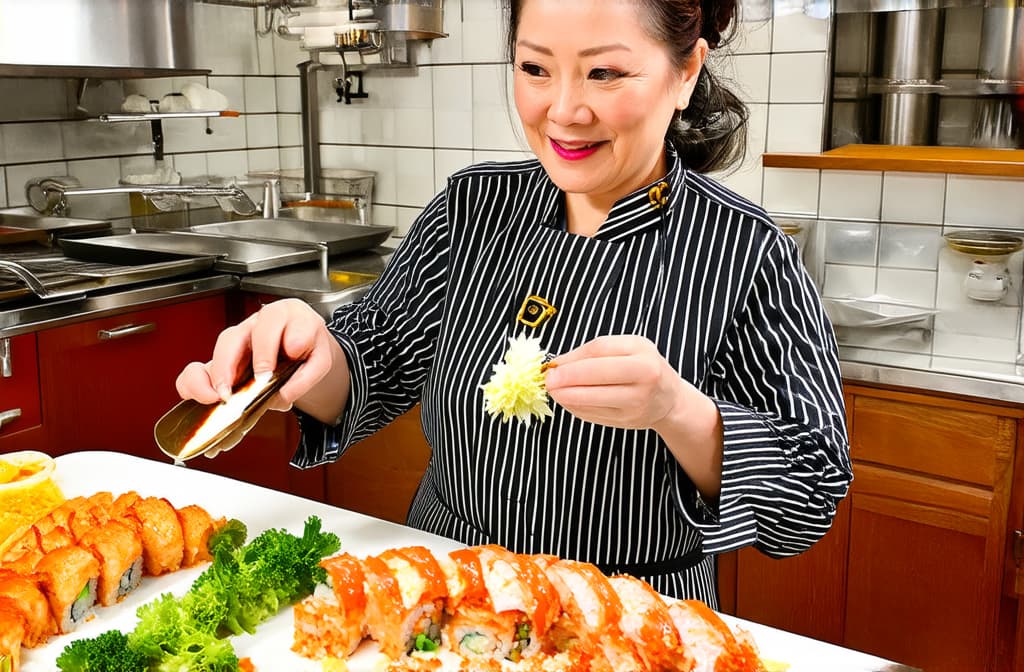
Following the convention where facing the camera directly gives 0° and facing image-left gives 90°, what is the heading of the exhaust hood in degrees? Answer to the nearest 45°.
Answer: approximately 315°

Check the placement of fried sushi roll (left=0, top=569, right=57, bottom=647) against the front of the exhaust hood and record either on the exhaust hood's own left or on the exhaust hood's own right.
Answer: on the exhaust hood's own right

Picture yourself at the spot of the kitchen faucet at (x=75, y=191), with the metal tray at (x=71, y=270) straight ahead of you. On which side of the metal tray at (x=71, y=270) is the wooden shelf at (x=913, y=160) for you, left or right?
left

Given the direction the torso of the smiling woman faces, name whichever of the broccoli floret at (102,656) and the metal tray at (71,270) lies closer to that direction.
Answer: the broccoli floret

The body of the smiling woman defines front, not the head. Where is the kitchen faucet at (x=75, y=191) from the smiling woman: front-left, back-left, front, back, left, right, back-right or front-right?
right

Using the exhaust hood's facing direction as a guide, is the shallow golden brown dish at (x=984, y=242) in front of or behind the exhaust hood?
in front

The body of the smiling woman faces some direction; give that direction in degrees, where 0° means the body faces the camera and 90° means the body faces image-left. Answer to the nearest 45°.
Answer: approximately 45°

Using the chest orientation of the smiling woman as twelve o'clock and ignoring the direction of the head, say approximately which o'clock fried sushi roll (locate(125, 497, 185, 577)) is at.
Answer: The fried sushi roll is roughly at 1 o'clock from the smiling woman.
